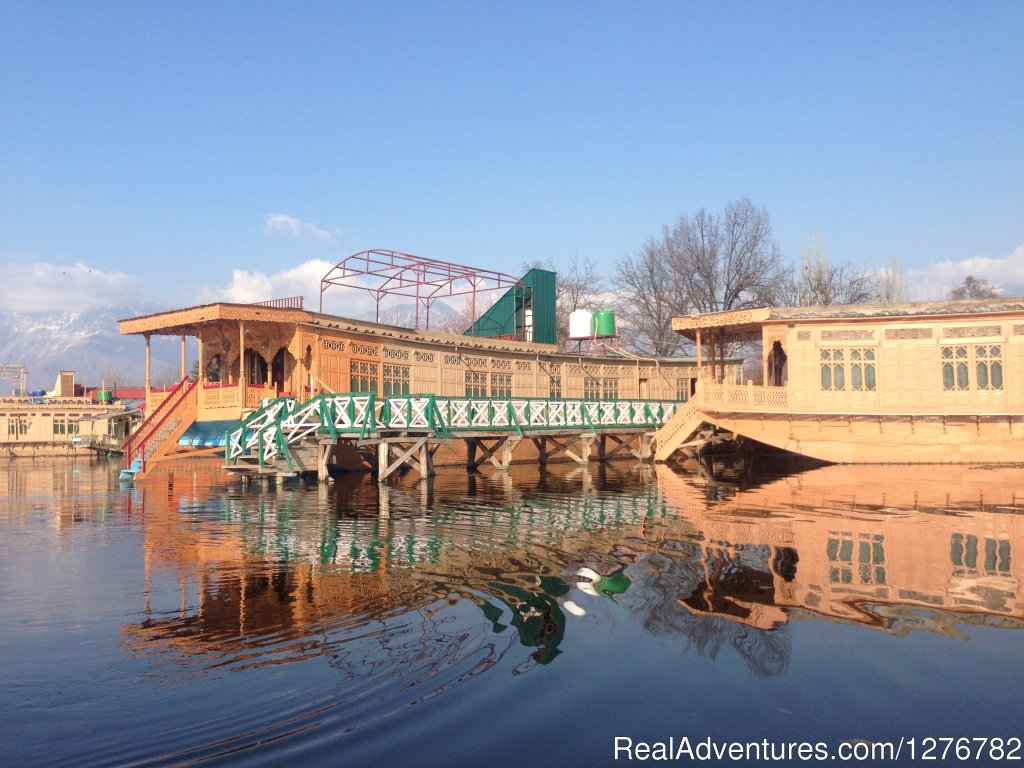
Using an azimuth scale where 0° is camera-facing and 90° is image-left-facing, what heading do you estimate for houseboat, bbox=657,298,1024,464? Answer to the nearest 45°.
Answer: approximately 90°

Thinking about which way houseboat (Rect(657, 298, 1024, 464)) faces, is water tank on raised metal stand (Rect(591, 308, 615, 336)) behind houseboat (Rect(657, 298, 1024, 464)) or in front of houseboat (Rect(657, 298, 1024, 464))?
in front

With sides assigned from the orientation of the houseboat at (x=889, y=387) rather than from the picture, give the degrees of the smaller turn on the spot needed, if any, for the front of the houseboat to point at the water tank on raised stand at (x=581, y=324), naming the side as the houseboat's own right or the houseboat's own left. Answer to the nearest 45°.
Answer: approximately 45° to the houseboat's own right

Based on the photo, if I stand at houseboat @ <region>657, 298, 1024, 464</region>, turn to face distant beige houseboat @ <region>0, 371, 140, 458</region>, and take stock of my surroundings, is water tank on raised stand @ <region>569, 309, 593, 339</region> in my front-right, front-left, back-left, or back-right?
front-right

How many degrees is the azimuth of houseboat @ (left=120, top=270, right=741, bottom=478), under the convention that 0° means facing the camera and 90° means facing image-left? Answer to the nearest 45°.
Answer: approximately 45°

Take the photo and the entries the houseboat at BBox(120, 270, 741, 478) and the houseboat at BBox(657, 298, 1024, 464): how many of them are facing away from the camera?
0

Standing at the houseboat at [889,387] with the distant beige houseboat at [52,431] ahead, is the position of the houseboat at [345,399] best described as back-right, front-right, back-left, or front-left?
front-left

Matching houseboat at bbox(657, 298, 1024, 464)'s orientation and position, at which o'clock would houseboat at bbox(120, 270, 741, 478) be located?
houseboat at bbox(120, 270, 741, 478) is roughly at 11 o'clock from houseboat at bbox(657, 298, 1024, 464).

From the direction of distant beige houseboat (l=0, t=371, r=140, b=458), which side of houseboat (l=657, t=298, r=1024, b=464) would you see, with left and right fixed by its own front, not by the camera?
front
